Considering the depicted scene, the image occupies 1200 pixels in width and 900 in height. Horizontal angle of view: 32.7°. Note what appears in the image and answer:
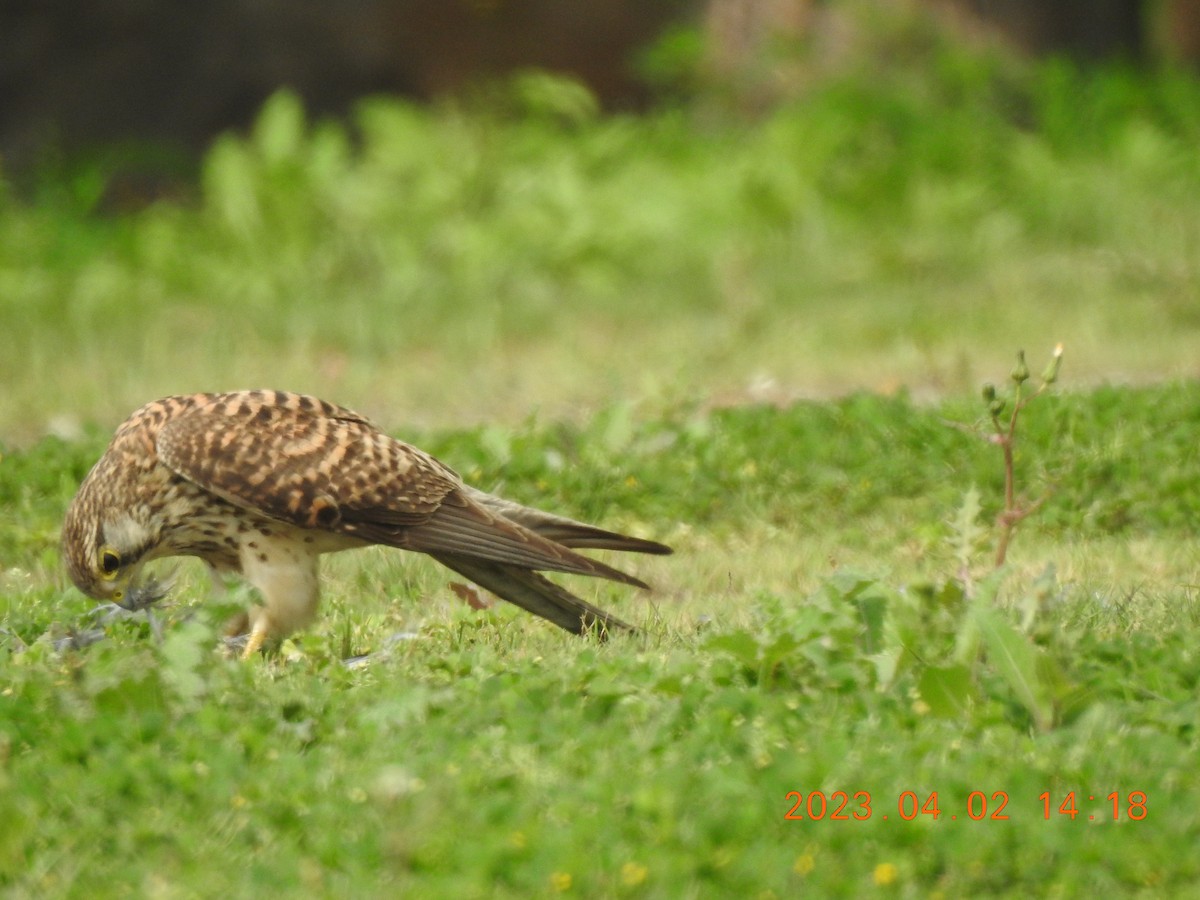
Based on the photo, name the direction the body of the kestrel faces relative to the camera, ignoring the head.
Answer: to the viewer's left

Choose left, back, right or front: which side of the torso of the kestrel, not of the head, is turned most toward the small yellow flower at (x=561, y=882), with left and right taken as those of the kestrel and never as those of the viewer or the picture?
left

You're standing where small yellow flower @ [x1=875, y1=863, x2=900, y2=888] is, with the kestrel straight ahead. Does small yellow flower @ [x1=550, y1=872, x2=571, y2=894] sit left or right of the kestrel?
left

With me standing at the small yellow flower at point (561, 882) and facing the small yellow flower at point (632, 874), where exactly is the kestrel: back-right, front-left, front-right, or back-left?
back-left

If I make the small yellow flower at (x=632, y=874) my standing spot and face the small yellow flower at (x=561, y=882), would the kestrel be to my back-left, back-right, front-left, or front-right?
front-right

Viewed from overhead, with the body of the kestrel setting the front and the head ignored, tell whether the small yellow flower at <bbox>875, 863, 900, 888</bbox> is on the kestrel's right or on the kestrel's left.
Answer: on the kestrel's left
